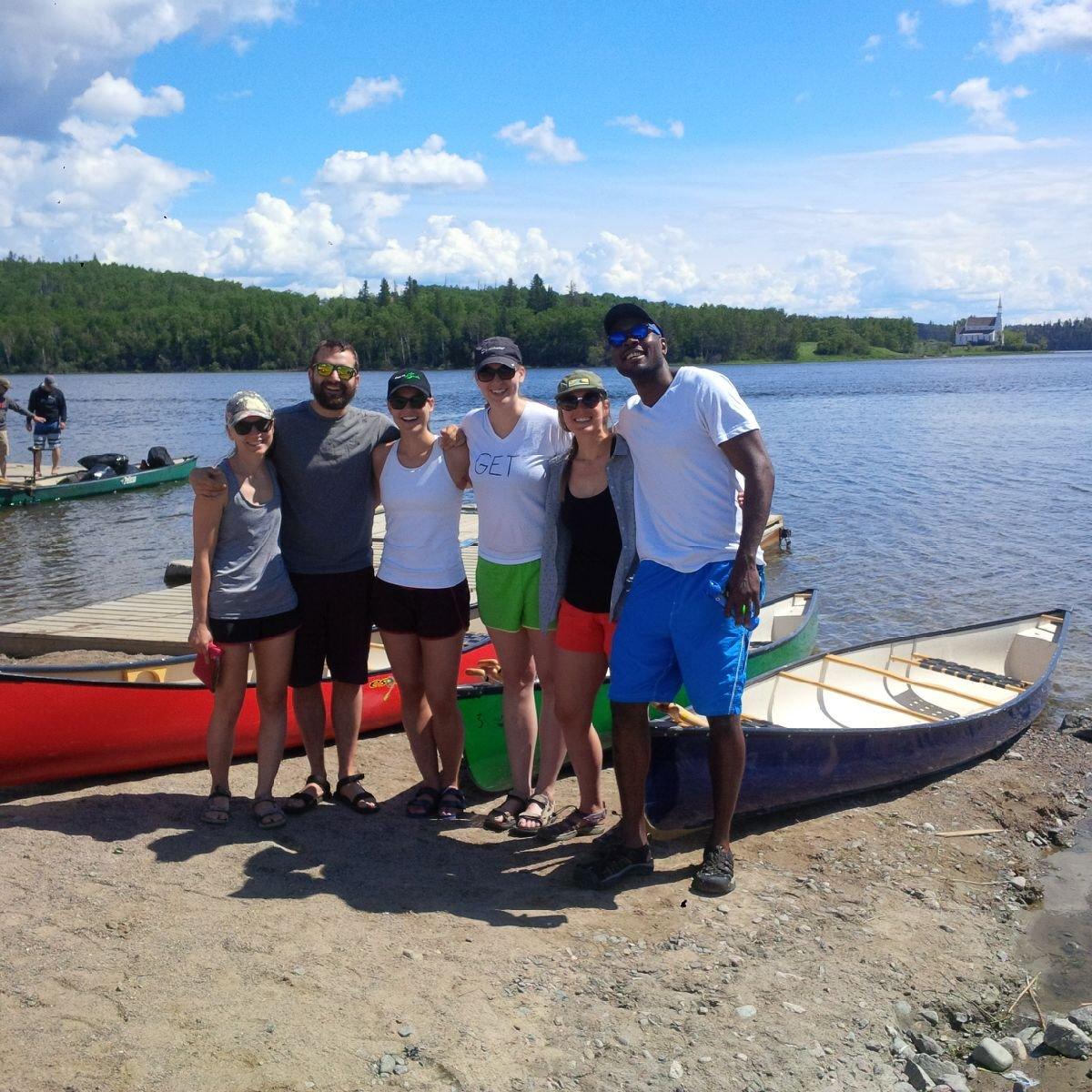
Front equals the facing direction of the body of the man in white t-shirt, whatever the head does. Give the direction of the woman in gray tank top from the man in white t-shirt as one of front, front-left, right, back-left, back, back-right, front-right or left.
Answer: front-right

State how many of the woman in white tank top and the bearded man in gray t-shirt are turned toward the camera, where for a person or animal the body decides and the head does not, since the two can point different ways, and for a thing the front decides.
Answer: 2

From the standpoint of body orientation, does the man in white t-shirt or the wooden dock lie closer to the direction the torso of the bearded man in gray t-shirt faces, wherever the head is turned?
the man in white t-shirt

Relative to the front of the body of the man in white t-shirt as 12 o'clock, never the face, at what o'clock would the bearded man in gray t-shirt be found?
The bearded man in gray t-shirt is roughly at 2 o'clock from the man in white t-shirt.

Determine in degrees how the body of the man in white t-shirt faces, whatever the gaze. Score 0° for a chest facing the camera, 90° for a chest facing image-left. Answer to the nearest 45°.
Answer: approximately 45°

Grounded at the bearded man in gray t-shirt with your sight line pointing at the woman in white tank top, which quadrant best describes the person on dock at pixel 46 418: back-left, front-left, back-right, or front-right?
back-left

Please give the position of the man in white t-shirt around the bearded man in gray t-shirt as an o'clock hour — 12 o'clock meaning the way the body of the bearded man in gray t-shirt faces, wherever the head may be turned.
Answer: The man in white t-shirt is roughly at 10 o'clock from the bearded man in gray t-shirt.

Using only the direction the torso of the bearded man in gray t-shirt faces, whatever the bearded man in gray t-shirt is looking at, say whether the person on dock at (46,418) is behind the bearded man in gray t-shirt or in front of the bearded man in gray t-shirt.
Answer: behind
